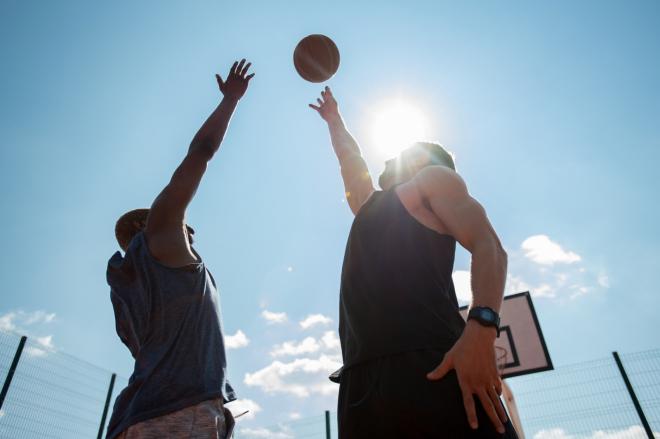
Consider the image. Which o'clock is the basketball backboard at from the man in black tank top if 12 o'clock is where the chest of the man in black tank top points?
The basketball backboard is roughly at 5 o'clock from the man in black tank top.

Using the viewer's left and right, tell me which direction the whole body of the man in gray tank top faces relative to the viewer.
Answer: facing away from the viewer and to the right of the viewer

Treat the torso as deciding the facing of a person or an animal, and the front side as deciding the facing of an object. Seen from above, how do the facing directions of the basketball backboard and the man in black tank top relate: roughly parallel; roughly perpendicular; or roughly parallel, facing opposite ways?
roughly parallel

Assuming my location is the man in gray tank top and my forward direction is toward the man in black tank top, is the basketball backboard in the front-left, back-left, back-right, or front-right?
front-left

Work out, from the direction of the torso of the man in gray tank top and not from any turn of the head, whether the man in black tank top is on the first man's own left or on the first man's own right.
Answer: on the first man's own right

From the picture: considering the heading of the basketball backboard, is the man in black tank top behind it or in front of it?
in front

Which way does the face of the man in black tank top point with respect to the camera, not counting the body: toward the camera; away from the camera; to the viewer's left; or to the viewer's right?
to the viewer's left

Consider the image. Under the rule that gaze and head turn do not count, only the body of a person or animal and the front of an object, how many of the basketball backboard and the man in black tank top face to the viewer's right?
0

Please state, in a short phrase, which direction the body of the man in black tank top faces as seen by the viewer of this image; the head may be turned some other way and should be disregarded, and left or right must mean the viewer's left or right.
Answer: facing the viewer and to the left of the viewer
